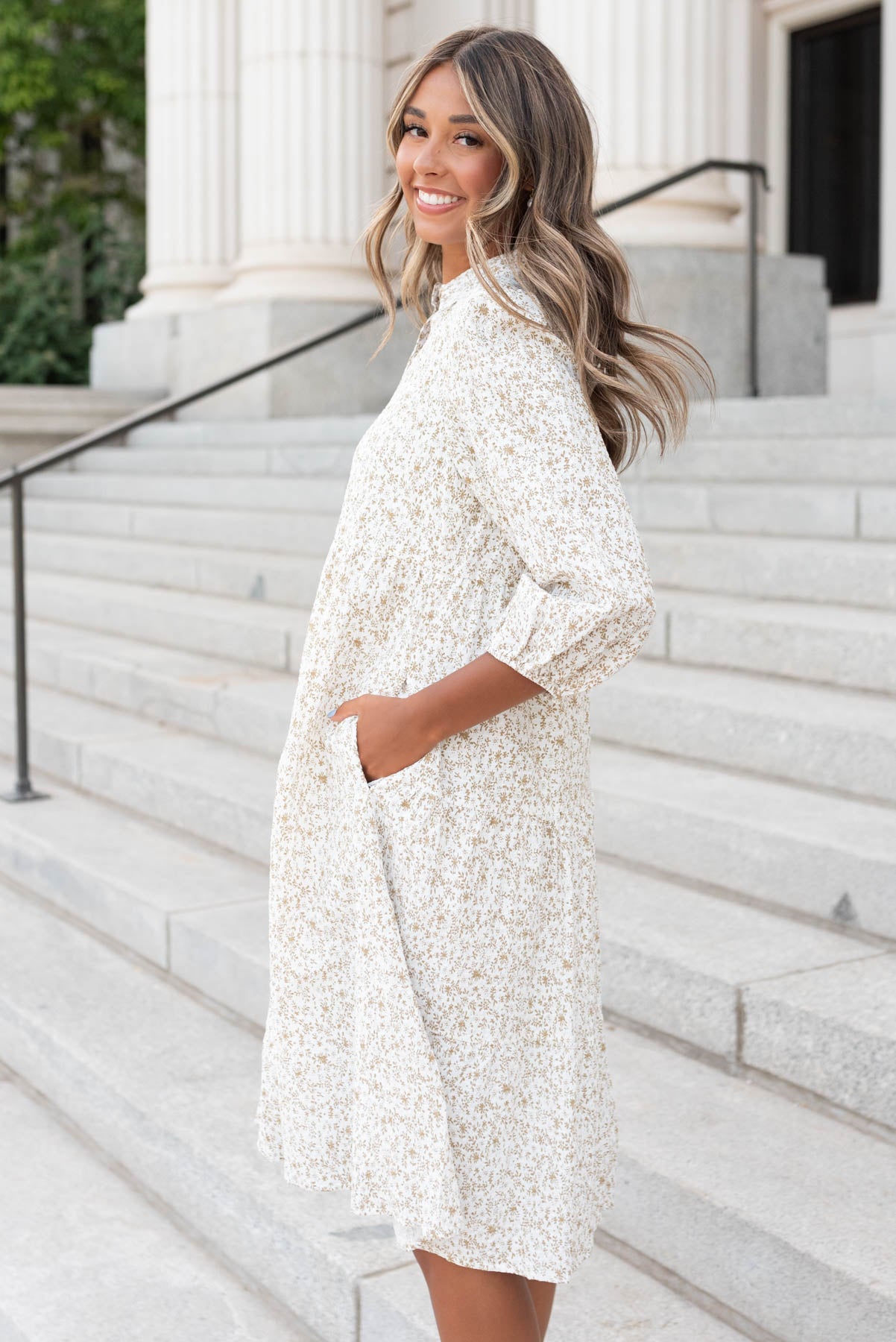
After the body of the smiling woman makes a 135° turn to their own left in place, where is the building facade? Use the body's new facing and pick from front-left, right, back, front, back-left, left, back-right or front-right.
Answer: back-left

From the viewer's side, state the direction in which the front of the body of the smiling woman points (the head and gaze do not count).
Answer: to the viewer's left

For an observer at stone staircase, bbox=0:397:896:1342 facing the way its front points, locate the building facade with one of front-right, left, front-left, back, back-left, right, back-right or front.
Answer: back-right

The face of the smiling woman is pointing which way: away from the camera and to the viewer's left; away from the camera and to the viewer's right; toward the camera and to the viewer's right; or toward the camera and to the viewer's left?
toward the camera and to the viewer's left

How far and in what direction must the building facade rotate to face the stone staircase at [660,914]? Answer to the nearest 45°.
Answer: approximately 45° to its left
